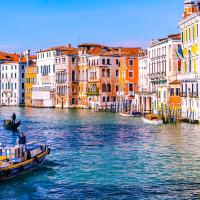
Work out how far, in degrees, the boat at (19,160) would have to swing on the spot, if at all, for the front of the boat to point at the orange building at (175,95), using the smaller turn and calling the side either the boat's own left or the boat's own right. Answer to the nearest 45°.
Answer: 0° — it already faces it

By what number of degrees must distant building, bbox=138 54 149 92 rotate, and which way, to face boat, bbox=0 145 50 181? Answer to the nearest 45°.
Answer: approximately 45° to its left

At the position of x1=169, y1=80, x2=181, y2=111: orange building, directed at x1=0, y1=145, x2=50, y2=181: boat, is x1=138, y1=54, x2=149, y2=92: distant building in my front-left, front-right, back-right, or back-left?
back-right

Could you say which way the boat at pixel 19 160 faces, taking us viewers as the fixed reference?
facing away from the viewer and to the right of the viewer

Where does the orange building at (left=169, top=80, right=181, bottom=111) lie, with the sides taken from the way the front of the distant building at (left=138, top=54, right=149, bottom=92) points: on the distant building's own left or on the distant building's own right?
on the distant building's own left

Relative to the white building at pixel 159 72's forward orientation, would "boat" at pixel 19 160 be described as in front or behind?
in front

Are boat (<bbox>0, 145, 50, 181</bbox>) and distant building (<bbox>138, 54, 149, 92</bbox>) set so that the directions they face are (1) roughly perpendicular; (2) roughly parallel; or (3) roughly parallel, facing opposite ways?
roughly parallel, facing opposite ways

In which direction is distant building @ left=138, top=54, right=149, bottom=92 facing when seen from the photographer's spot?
facing the viewer and to the left of the viewer
